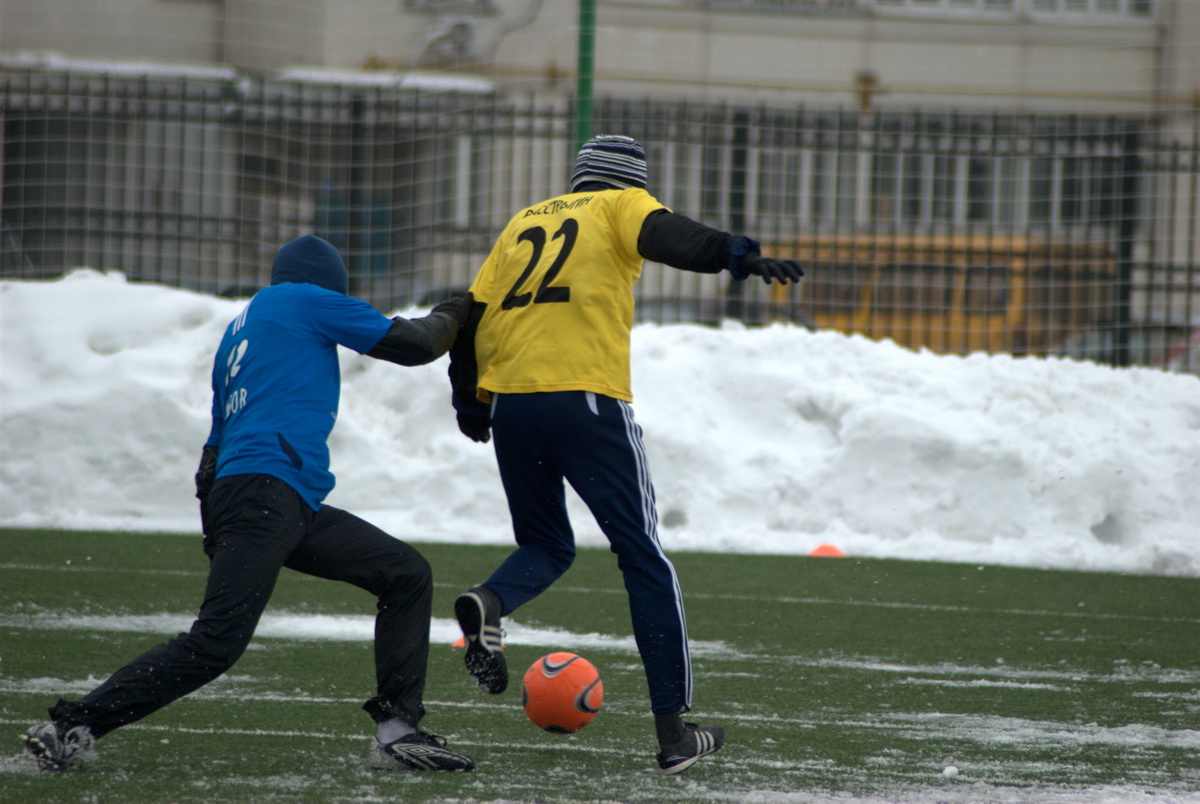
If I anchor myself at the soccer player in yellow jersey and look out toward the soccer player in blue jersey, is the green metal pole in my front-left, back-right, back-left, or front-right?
back-right

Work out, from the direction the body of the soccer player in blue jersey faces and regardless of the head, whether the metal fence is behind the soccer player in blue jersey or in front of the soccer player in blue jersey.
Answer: in front

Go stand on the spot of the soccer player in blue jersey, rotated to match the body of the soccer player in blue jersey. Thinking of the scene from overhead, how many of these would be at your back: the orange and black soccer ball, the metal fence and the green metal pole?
0

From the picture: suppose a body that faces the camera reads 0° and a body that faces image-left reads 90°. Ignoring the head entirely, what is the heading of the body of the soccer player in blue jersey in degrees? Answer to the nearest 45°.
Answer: approximately 225°

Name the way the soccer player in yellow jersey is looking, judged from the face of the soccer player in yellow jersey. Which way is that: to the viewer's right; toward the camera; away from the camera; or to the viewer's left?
away from the camera

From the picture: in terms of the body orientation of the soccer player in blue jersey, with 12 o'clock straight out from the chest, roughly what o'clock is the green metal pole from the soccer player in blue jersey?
The green metal pole is roughly at 11 o'clock from the soccer player in blue jersey.

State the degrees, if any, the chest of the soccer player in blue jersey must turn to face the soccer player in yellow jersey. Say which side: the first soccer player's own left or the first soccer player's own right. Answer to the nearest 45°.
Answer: approximately 45° to the first soccer player's own right

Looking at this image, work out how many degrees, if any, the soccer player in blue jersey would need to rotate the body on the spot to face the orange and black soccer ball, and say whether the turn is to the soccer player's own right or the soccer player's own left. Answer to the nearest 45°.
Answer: approximately 45° to the soccer player's own right
